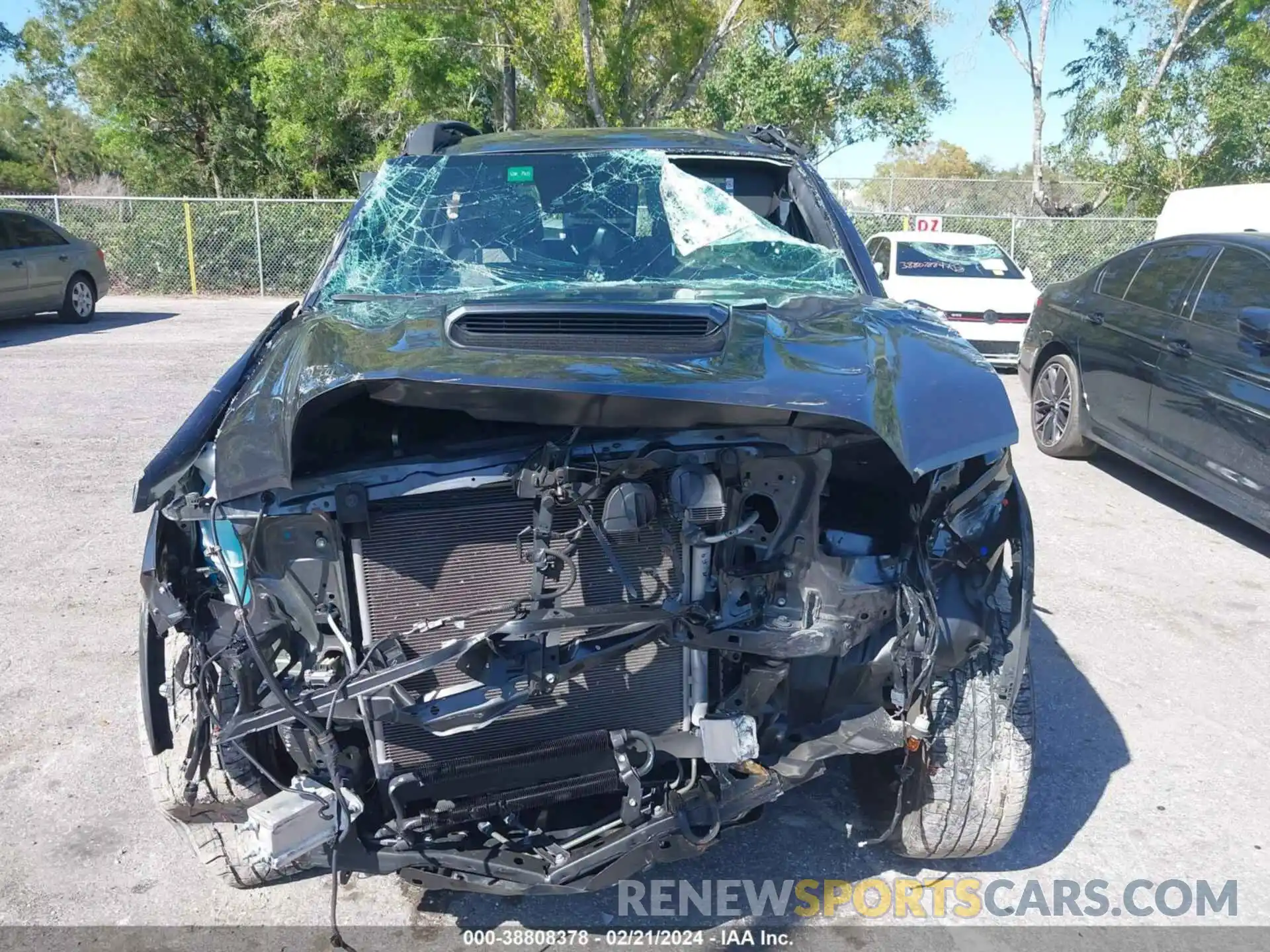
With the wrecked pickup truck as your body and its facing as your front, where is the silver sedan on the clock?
The silver sedan is roughly at 5 o'clock from the wrecked pickup truck.

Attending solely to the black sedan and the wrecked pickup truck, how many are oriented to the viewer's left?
0

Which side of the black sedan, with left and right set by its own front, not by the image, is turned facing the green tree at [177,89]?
back

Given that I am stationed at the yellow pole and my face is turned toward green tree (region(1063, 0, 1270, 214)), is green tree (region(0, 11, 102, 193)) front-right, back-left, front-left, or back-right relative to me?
back-left

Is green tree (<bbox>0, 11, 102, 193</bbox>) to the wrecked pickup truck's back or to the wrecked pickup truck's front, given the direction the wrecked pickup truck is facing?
to the back

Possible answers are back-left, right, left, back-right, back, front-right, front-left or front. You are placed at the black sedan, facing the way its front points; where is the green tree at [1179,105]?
back-left

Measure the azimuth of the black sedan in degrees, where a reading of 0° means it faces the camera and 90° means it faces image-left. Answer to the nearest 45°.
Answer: approximately 315°

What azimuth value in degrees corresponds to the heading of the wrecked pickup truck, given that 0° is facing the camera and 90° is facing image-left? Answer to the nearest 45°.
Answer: approximately 0°

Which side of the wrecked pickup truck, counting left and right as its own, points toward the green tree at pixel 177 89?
back
